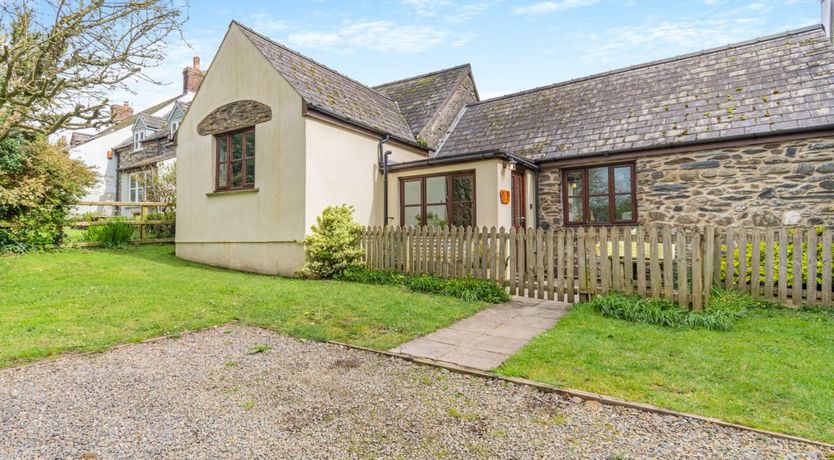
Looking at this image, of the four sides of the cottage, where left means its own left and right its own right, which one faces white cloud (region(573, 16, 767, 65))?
back

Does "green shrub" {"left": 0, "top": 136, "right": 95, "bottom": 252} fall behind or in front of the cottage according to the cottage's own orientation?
in front

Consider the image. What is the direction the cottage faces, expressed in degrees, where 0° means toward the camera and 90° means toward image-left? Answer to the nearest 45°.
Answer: approximately 45°
